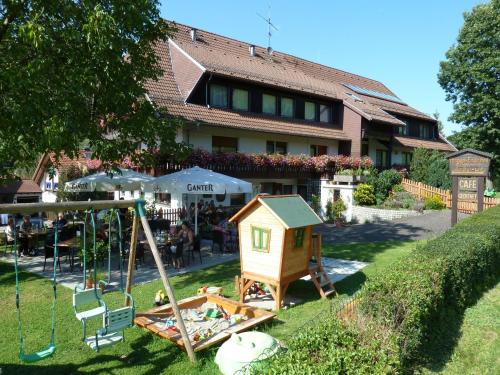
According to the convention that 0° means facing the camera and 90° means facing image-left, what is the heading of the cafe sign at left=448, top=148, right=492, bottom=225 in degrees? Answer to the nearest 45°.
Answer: approximately 0°

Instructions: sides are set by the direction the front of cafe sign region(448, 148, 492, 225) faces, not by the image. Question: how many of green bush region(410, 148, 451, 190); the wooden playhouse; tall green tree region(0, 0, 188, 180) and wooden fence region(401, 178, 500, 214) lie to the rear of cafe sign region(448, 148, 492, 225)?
2

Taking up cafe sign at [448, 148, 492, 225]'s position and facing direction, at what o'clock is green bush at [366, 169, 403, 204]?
The green bush is roughly at 5 o'clock from the cafe sign.

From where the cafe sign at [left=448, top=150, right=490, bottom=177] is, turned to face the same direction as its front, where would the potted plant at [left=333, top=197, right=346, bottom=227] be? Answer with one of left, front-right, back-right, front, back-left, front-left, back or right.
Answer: back-right
